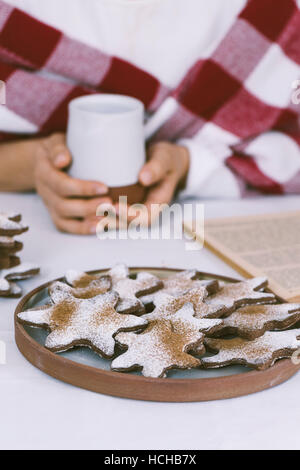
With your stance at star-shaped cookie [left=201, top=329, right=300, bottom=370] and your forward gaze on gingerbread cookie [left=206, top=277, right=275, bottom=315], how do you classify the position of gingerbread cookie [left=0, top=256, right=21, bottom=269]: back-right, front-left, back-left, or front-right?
front-left

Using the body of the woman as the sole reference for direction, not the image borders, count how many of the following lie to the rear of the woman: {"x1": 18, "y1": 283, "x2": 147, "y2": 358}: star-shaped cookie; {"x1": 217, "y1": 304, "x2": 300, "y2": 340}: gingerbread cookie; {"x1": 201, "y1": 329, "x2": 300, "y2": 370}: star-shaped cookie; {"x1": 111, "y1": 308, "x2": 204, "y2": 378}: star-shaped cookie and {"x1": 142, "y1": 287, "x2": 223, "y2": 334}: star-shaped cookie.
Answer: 0

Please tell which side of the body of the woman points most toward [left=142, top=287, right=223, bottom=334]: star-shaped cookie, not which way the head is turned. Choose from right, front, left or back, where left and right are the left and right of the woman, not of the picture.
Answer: front

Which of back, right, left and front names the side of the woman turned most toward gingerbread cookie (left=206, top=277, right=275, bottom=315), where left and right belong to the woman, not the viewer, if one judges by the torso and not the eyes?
front

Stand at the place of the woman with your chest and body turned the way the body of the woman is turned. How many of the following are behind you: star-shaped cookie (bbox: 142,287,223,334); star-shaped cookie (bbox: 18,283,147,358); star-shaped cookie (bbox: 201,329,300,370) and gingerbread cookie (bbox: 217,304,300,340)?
0

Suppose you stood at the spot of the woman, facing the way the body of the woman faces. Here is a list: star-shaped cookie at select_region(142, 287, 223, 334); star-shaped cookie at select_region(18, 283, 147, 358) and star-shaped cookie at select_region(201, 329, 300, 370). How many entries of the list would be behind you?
0

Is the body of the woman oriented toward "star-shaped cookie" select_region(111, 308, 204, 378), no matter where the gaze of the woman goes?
yes

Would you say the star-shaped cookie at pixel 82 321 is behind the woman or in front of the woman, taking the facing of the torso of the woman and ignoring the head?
in front

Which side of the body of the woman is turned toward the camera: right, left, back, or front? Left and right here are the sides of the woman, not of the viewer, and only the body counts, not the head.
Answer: front

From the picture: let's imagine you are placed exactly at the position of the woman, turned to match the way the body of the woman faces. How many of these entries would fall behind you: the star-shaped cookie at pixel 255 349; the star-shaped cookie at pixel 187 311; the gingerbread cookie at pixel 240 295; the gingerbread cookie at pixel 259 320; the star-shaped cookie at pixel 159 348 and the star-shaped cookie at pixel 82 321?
0
